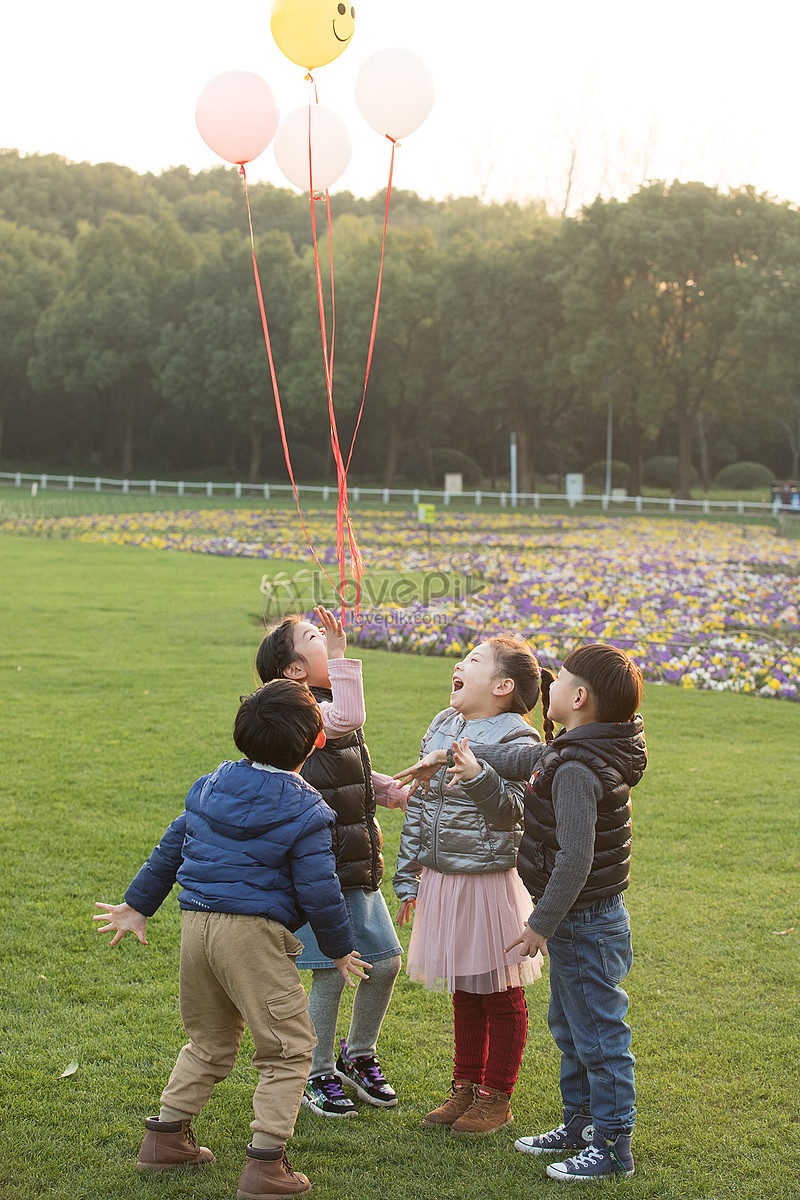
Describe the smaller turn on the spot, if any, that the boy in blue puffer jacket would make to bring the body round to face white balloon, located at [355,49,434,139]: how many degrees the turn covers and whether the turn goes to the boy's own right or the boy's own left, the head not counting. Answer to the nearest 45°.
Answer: approximately 45° to the boy's own left

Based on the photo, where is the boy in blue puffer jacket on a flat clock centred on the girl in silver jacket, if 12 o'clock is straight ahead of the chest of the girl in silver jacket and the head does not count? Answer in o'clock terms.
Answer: The boy in blue puffer jacket is roughly at 12 o'clock from the girl in silver jacket.

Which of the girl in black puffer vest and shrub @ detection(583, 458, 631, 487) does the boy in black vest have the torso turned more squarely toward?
the girl in black puffer vest

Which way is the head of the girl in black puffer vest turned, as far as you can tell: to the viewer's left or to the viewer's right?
to the viewer's right

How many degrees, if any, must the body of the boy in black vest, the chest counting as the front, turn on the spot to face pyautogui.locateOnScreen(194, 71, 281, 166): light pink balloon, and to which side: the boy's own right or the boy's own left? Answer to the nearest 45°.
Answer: approximately 45° to the boy's own right

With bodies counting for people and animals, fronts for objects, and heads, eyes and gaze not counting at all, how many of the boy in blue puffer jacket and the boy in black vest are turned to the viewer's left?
1

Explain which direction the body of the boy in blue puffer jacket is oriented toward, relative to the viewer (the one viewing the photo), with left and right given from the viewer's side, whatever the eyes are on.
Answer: facing away from the viewer and to the right of the viewer

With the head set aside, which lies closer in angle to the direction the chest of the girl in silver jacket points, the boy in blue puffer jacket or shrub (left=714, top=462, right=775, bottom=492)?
the boy in blue puffer jacket

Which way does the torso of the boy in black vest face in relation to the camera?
to the viewer's left

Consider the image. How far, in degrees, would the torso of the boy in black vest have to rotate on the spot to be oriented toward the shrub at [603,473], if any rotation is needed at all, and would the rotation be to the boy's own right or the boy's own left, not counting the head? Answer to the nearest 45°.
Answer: approximately 90° to the boy's own right

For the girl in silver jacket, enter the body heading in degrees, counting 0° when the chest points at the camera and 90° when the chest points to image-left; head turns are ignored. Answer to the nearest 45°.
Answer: approximately 45°
